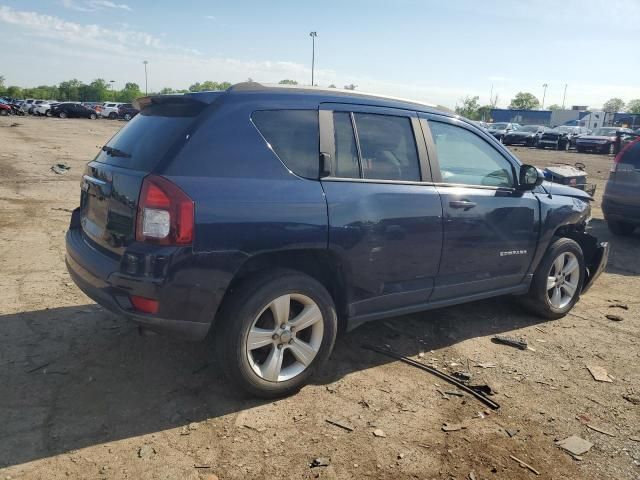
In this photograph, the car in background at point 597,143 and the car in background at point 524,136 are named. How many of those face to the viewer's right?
0

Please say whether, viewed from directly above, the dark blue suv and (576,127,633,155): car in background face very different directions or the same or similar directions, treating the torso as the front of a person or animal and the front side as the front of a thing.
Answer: very different directions

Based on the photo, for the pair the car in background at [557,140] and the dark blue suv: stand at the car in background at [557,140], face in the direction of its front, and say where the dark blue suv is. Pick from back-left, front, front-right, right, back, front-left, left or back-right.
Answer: front-left

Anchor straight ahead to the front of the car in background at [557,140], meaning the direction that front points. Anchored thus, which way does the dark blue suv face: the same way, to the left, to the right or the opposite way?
the opposite way

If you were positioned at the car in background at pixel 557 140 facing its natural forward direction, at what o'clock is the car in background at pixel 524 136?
the car in background at pixel 524 136 is roughly at 2 o'clock from the car in background at pixel 557 140.

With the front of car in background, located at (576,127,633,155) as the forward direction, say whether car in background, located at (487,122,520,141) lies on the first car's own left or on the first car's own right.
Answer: on the first car's own right

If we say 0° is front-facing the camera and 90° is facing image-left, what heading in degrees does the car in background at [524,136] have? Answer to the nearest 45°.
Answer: approximately 45°

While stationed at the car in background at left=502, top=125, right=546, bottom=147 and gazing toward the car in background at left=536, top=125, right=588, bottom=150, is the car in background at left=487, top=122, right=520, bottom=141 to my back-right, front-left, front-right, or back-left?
back-left

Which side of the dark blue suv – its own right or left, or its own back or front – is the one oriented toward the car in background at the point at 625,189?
front

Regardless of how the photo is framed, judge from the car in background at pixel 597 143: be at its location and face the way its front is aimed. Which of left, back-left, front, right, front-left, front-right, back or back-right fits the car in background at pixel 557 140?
right

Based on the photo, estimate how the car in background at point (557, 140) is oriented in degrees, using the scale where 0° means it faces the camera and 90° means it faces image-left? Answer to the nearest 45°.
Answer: approximately 45°

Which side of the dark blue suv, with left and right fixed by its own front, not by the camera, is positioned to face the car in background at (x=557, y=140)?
front

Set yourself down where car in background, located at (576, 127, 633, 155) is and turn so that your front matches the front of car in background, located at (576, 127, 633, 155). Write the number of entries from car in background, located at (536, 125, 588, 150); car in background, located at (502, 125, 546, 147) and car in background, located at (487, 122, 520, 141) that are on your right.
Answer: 3

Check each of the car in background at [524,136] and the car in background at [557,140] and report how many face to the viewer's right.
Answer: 0
